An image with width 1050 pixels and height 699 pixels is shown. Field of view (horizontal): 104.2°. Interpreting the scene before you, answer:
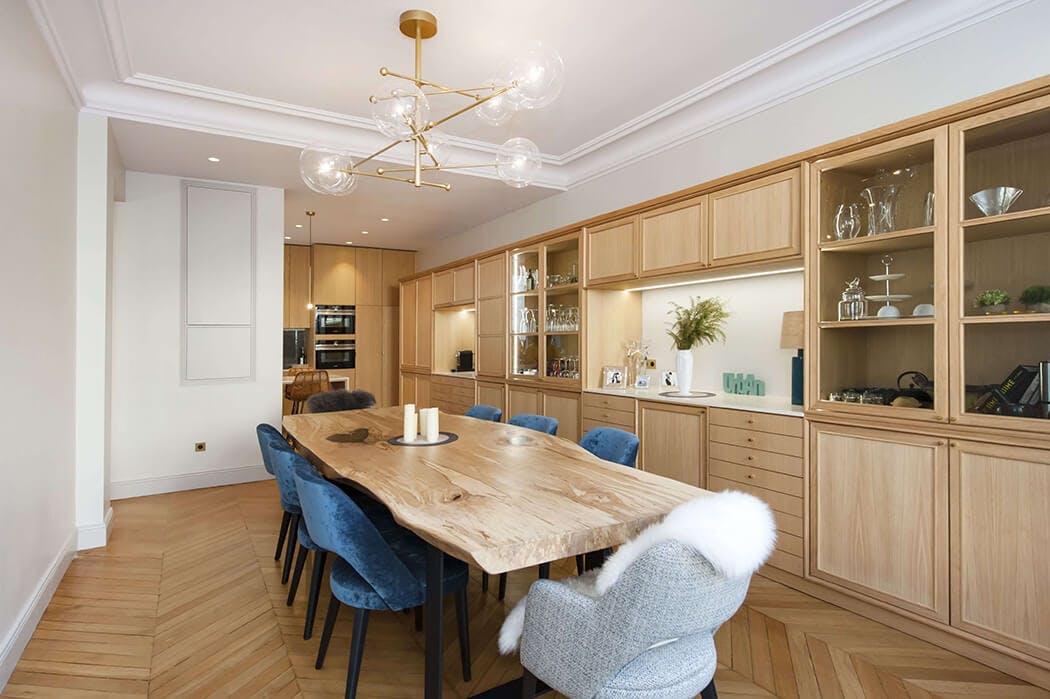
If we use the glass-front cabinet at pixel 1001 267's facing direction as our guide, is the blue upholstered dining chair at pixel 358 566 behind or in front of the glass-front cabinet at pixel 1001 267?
in front

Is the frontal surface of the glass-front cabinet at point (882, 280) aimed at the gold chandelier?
yes

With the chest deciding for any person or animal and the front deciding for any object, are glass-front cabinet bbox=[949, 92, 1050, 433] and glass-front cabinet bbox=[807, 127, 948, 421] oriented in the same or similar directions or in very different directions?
same or similar directions

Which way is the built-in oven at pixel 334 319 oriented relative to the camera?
toward the camera

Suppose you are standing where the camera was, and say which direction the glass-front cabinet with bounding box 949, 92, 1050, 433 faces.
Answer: facing the viewer and to the left of the viewer

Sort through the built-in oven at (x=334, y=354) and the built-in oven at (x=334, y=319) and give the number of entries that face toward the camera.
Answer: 2

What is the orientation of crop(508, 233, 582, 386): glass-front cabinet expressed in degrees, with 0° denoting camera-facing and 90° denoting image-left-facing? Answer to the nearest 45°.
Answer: approximately 45°

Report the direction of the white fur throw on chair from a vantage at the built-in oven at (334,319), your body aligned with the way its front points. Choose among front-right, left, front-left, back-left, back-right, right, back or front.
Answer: front

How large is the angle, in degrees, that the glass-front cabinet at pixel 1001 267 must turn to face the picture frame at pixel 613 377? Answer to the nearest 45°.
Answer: approximately 45° to its right

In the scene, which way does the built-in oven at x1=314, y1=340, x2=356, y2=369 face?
toward the camera

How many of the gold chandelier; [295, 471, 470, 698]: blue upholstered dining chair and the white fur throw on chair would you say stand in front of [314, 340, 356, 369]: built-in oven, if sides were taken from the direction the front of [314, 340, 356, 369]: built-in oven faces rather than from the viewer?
3

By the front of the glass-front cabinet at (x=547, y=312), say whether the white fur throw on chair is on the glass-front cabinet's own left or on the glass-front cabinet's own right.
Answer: on the glass-front cabinet's own left

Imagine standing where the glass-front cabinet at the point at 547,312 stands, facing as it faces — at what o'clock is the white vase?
The white vase is roughly at 9 o'clock from the glass-front cabinet.

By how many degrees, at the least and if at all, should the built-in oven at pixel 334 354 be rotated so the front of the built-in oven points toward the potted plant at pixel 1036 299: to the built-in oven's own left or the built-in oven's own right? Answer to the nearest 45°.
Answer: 0° — it already faces it
